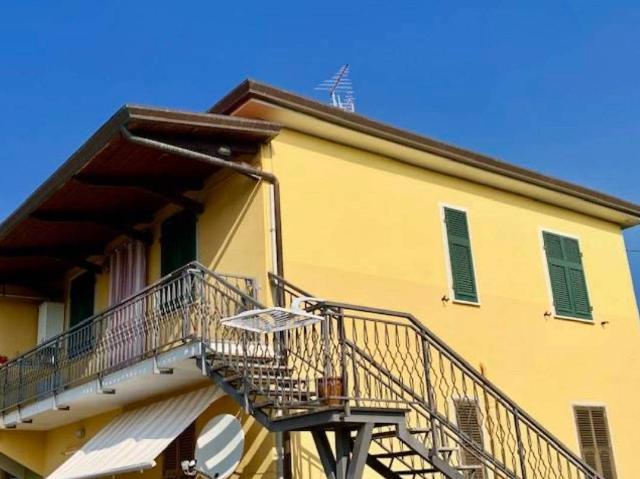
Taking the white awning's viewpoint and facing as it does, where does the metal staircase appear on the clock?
The metal staircase is roughly at 9 o'clock from the white awning.

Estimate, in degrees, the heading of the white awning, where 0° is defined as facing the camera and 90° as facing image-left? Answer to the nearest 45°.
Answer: approximately 45°
